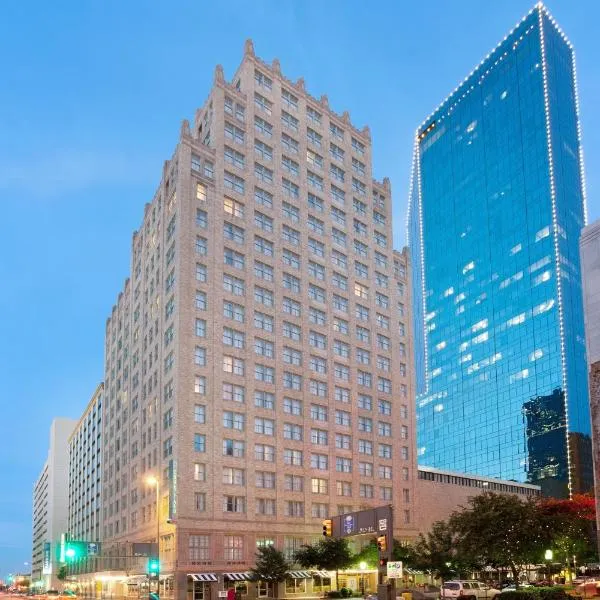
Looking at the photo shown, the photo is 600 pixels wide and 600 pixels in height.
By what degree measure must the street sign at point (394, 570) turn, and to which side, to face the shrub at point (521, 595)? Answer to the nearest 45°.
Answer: approximately 45° to its left

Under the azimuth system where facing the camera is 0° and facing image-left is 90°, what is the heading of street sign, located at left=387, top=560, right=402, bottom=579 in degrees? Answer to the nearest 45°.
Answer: approximately 0°
